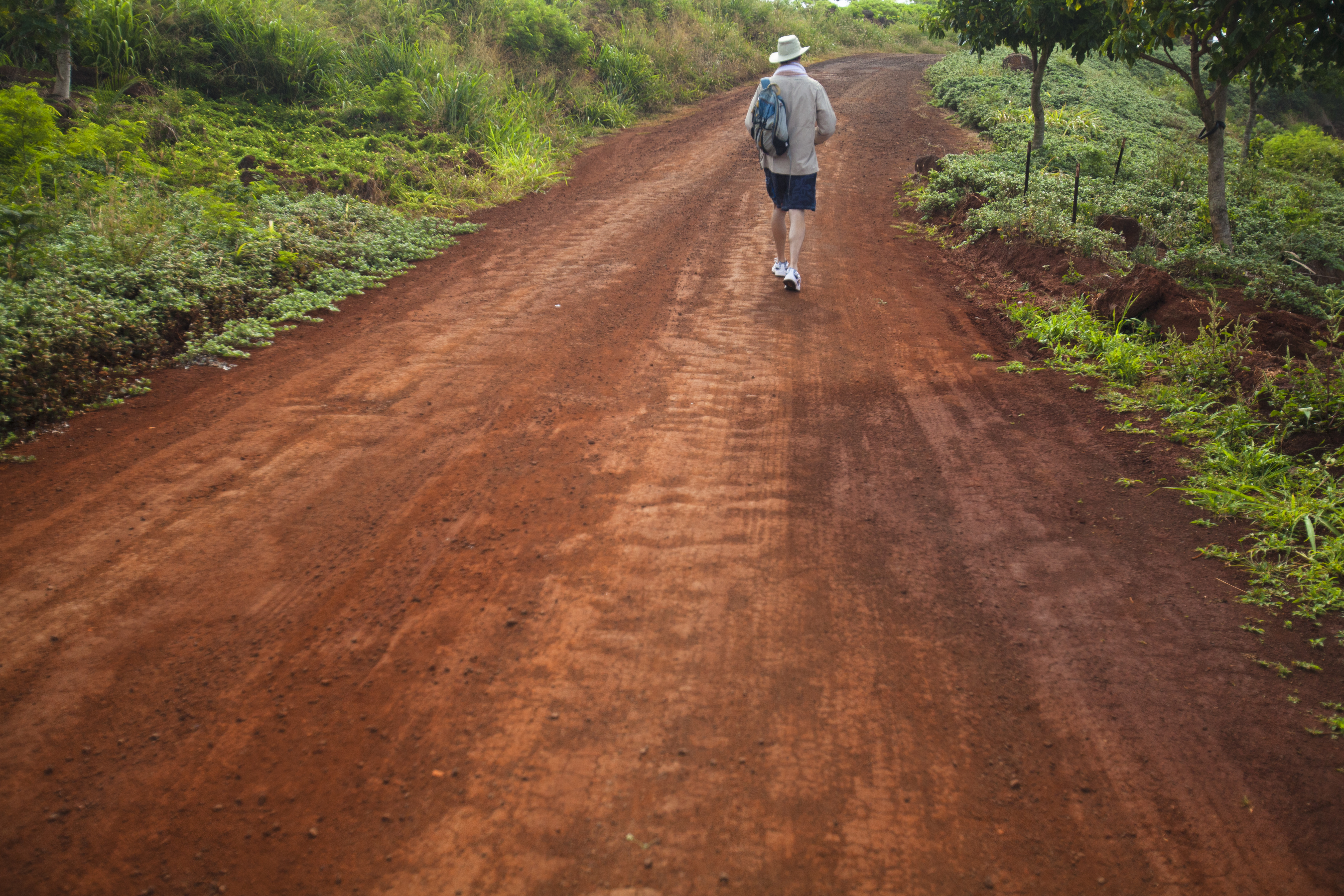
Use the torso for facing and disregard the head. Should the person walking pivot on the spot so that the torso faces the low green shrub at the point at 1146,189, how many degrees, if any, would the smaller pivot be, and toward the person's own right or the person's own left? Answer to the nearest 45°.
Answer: approximately 45° to the person's own right

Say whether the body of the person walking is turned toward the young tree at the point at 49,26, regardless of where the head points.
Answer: no

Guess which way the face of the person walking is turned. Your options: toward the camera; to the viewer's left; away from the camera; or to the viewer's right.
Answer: away from the camera

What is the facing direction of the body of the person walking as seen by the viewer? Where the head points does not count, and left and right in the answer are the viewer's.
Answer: facing away from the viewer

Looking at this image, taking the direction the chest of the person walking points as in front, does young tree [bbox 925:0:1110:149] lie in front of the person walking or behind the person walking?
in front

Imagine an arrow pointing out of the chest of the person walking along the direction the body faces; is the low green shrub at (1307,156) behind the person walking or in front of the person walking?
in front

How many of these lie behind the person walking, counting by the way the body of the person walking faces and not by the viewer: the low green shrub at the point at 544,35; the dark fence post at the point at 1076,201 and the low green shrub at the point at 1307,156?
0

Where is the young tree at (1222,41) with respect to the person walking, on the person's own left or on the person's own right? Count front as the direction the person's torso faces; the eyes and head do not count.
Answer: on the person's own right

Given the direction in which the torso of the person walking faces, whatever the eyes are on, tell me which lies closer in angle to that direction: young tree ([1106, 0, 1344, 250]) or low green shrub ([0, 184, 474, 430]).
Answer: the young tree

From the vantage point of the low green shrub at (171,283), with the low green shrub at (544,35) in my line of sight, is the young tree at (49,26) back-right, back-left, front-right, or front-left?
front-left

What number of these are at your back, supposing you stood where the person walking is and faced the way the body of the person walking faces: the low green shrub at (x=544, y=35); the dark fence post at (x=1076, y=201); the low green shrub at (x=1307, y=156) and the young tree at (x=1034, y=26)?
0

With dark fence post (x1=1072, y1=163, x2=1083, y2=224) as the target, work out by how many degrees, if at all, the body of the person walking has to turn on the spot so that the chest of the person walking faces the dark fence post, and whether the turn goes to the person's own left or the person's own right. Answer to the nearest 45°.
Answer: approximately 45° to the person's own right

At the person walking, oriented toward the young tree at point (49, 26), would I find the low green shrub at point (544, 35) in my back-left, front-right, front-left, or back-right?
front-right

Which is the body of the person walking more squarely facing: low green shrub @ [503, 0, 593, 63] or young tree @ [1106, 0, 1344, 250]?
the low green shrub

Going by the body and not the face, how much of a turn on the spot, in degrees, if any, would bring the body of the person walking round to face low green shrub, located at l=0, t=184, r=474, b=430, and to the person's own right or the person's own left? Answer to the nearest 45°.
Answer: approximately 135° to the person's own left
